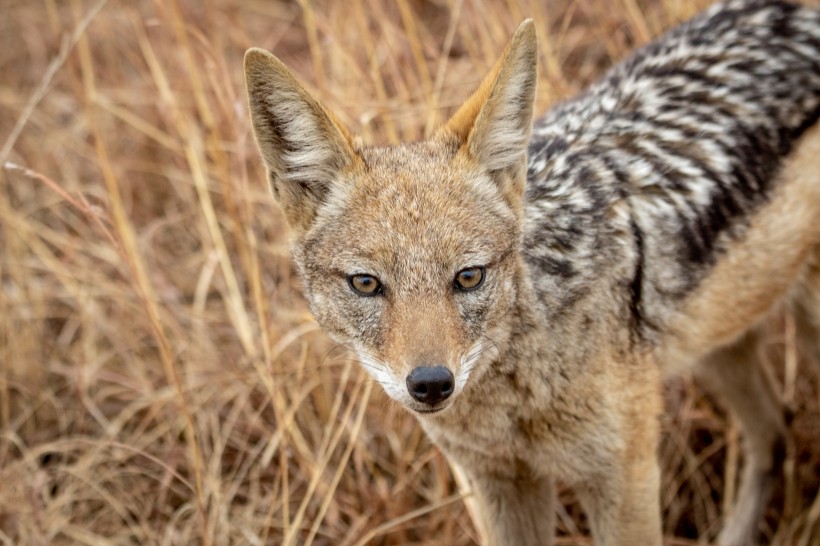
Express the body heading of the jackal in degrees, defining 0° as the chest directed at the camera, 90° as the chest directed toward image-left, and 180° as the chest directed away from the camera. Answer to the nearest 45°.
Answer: approximately 45°
